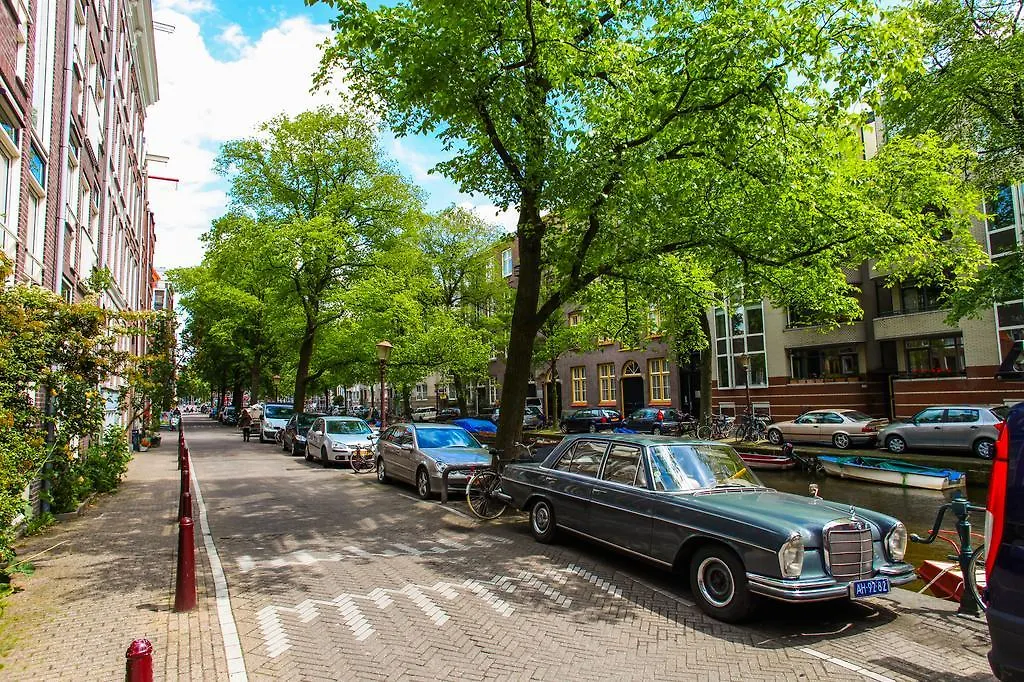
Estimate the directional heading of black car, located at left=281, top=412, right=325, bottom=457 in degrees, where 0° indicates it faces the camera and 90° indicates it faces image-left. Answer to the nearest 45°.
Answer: approximately 315°

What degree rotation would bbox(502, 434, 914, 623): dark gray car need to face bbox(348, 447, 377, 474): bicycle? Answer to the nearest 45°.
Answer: approximately 180°

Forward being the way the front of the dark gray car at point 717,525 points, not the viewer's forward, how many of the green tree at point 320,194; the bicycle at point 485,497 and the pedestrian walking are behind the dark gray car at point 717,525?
3

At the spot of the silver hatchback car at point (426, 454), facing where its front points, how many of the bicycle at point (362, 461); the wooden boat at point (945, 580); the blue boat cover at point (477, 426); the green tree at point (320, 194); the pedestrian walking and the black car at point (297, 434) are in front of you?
1

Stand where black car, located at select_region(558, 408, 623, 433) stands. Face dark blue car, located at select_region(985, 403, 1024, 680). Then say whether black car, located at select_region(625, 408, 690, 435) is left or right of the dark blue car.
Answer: left

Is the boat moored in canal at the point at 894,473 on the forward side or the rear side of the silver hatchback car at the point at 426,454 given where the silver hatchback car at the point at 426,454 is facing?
on the forward side

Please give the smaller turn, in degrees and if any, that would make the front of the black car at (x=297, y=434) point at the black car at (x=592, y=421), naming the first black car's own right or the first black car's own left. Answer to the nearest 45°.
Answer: approximately 135° to the first black car's own left

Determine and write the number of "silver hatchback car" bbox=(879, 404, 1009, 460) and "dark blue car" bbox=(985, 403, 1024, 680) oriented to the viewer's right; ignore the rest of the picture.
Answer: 1

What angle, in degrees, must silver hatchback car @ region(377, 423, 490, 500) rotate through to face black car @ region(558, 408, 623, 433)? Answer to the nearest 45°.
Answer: approximately 90° to its left

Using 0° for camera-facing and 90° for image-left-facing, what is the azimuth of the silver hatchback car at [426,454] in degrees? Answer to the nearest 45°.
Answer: approximately 315°

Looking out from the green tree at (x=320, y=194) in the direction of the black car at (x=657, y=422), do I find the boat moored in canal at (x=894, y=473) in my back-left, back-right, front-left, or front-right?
front-right

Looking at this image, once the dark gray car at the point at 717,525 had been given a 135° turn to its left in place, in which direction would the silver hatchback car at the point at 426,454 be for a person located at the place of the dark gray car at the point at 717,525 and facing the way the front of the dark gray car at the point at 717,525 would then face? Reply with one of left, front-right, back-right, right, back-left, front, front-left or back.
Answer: front-left
